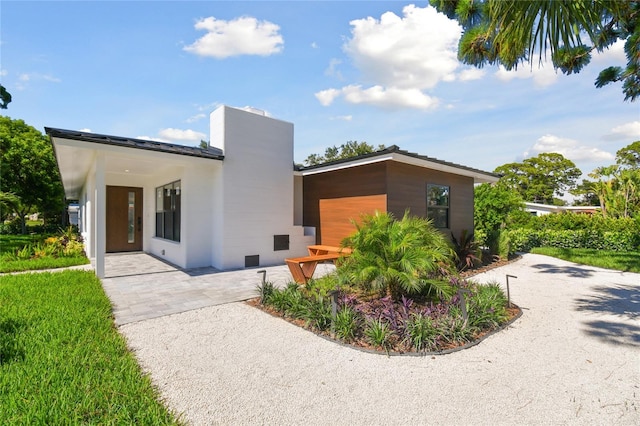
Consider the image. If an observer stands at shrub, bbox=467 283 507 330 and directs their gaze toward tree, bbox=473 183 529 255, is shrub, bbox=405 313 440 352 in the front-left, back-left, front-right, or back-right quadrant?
back-left

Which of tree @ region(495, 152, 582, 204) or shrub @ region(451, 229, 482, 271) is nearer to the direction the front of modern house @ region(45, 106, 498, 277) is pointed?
the shrub

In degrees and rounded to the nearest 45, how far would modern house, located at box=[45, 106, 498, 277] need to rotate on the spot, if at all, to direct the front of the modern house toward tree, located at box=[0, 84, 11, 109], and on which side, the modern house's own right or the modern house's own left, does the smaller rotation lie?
approximately 135° to the modern house's own right

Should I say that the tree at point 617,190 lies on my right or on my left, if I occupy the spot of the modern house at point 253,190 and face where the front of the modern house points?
on my left

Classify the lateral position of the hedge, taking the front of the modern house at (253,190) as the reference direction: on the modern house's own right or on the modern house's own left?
on the modern house's own left

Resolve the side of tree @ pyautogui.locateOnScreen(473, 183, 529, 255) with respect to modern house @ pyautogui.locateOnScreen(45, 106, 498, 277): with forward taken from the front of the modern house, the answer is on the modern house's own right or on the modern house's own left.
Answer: on the modern house's own left

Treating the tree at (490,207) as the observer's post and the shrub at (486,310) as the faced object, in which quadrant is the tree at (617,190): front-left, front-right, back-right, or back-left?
back-left

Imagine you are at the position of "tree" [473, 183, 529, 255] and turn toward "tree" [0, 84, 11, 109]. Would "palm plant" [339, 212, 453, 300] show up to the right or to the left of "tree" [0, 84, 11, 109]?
left

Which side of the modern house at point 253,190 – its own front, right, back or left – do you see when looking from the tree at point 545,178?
left
